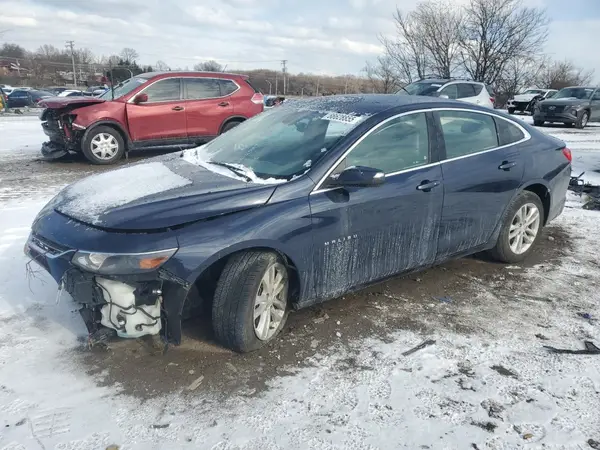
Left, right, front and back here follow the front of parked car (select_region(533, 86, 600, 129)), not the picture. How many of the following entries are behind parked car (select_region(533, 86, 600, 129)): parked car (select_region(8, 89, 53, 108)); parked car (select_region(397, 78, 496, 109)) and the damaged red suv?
0

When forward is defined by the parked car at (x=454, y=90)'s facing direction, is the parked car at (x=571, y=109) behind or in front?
behind

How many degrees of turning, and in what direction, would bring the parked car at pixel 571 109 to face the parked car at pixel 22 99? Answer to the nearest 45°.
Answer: approximately 45° to its right

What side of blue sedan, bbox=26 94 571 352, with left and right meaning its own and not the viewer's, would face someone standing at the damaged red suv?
right

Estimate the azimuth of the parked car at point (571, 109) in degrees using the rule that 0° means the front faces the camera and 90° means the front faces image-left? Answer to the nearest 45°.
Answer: approximately 45°

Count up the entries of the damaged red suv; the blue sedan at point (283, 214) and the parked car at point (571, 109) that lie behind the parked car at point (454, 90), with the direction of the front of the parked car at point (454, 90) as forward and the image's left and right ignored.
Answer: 1

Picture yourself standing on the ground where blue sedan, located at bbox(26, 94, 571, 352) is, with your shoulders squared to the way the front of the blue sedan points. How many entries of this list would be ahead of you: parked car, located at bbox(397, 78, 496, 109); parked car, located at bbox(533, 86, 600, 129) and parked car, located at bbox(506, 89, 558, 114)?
0

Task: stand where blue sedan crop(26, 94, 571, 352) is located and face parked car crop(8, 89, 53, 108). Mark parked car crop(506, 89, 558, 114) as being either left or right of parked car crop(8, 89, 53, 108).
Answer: right

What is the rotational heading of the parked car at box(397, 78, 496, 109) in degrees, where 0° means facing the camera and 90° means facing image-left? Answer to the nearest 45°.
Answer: approximately 45°

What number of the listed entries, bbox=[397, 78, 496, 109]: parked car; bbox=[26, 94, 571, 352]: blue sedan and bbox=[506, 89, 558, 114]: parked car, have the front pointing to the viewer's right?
0

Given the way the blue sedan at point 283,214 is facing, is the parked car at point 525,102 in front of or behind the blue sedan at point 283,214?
behind

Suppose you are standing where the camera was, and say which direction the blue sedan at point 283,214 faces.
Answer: facing the viewer and to the left of the viewer

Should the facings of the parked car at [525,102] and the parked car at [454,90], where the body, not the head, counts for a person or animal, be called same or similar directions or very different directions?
same or similar directions

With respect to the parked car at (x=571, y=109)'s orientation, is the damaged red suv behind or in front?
in front

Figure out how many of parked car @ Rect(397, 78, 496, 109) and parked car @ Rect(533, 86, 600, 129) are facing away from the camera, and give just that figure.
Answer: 0

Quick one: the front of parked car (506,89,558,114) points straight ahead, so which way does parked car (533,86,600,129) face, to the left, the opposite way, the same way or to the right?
the same way

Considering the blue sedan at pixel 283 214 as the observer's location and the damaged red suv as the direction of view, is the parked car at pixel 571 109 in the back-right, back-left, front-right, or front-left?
front-right

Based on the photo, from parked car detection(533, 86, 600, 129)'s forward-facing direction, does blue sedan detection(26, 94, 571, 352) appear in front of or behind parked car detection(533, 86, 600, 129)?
in front

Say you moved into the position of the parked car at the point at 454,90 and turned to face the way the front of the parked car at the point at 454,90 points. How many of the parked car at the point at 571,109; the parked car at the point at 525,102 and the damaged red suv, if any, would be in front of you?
1
